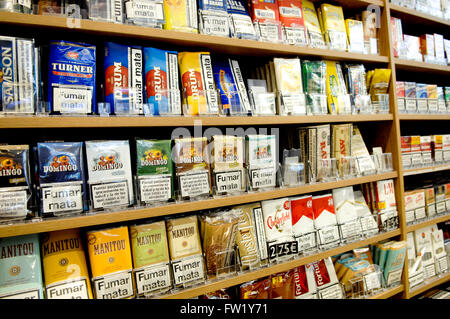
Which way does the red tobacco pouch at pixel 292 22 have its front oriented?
toward the camera

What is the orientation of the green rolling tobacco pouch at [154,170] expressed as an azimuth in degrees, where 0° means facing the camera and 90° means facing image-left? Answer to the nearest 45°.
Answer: approximately 0°

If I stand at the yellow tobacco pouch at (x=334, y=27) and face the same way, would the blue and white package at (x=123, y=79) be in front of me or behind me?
in front

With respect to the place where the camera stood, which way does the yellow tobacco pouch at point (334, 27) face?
facing the viewer

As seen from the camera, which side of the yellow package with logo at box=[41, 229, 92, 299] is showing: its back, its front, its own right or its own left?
front

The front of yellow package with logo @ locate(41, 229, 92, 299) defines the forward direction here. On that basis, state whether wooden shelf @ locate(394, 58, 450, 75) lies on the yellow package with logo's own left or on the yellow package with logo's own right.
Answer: on the yellow package with logo's own left

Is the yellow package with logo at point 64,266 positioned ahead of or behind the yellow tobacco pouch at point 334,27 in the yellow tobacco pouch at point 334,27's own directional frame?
ahead

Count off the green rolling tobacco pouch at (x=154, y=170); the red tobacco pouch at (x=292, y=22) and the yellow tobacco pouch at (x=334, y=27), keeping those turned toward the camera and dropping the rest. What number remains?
3
